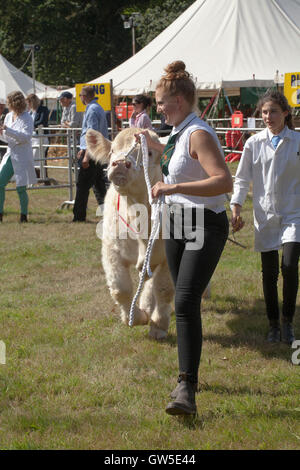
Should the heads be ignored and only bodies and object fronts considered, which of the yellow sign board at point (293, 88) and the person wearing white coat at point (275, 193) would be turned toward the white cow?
the yellow sign board

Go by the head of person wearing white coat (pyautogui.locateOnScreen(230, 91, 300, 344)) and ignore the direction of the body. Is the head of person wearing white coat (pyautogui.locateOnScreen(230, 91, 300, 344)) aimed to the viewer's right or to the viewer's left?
to the viewer's left

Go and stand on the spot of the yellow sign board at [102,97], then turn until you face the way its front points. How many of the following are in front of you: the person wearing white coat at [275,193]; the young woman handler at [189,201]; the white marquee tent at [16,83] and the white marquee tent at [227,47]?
2

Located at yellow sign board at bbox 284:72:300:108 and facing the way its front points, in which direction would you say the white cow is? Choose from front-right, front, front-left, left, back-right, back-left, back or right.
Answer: front

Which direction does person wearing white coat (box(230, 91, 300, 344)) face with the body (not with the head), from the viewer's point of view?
toward the camera

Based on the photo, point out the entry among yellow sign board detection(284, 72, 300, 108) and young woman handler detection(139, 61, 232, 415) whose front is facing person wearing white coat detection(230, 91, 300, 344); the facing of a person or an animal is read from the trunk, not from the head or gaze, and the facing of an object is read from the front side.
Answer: the yellow sign board

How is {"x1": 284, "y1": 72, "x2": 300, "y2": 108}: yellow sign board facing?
toward the camera

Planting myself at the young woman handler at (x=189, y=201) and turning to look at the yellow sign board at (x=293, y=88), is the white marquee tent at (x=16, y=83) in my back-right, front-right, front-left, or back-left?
front-left

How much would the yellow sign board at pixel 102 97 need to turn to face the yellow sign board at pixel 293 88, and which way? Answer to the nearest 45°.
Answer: approximately 45° to its left

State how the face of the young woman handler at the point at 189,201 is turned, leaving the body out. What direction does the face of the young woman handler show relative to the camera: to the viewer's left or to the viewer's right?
to the viewer's left

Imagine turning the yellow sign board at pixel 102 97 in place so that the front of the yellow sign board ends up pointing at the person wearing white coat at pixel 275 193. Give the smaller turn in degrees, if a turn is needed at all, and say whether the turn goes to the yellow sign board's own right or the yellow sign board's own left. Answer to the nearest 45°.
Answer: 0° — it already faces them

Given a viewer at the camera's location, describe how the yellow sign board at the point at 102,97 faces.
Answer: facing the viewer

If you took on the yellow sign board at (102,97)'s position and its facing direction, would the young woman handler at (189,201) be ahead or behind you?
ahead
